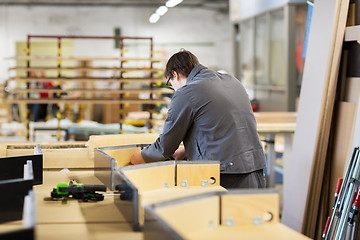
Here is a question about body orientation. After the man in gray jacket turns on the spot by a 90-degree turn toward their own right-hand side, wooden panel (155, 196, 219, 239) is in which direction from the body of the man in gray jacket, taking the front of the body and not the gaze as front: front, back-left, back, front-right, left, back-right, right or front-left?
back-right

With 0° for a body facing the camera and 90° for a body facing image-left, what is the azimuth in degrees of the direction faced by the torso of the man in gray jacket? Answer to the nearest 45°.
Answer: approximately 135°

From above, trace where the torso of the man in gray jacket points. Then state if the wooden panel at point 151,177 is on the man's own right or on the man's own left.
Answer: on the man's own left

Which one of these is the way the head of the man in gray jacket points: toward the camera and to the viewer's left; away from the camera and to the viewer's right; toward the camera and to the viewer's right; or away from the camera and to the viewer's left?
away from the camera and to the viewer's left

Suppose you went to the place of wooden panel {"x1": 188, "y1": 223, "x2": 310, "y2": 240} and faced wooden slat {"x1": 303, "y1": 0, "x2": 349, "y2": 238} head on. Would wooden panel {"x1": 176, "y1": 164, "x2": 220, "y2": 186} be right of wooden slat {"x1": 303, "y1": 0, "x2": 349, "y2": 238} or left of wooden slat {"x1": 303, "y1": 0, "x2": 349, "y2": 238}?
left

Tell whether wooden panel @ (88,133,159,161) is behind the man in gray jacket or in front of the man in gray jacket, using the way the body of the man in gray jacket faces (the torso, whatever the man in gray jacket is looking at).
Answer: in front

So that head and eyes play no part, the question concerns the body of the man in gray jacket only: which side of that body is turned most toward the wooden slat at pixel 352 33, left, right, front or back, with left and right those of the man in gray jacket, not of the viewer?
right

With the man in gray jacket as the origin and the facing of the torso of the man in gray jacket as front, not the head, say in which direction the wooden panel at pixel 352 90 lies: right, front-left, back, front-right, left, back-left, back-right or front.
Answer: right

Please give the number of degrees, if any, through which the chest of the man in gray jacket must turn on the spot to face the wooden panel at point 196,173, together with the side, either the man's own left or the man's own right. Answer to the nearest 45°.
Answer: approximately 135° to the man's own left

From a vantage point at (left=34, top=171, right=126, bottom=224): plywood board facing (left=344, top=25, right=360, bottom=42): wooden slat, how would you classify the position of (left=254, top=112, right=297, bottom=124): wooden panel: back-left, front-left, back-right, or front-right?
front-left

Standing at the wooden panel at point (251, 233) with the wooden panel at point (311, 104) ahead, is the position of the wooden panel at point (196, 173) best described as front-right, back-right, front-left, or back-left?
front-left

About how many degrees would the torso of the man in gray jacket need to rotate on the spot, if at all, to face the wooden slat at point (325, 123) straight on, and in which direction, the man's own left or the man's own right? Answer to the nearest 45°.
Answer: approximately 90° to the man's own right

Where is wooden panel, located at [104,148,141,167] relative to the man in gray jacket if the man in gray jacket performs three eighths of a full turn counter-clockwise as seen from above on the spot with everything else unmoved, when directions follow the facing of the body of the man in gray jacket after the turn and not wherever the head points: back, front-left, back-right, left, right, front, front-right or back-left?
right

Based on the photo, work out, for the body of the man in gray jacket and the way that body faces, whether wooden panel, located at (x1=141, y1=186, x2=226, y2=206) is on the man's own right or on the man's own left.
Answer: on the man's own left

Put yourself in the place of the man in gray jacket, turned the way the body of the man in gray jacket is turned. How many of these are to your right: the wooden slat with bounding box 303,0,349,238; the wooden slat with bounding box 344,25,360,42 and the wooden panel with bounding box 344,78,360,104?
3
